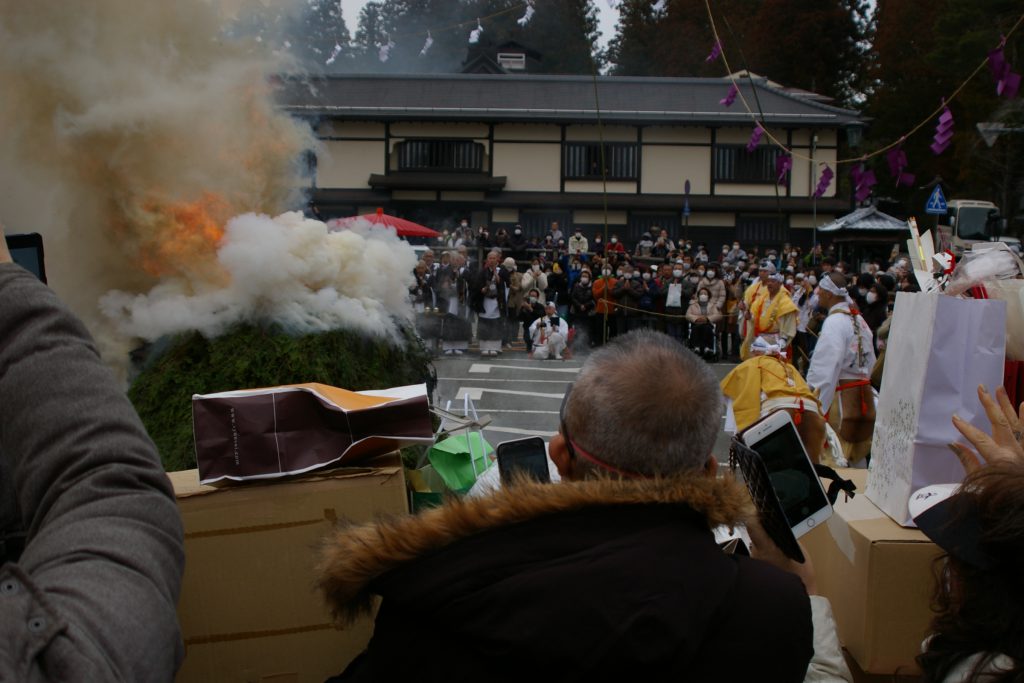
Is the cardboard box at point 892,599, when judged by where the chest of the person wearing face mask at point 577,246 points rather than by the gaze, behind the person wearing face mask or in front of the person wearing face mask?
in front

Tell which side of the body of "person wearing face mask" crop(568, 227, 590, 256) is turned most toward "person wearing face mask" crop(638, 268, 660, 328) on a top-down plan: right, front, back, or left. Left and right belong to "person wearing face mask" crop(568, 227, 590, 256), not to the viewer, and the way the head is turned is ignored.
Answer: front

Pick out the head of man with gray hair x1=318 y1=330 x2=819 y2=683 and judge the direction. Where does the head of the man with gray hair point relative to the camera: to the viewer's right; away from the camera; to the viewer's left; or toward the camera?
away from the camera

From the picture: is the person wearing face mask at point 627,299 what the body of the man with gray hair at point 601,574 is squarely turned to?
yes

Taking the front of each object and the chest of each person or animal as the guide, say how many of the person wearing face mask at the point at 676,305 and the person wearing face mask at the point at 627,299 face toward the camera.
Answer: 2

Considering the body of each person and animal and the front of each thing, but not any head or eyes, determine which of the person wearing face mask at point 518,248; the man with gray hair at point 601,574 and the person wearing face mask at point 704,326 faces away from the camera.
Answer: the man with gray hair

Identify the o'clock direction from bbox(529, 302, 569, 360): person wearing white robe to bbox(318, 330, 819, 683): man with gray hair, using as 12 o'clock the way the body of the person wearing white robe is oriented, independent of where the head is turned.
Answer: The man with gray hair is roughly at 12 o'clock from the person wearing white robe.

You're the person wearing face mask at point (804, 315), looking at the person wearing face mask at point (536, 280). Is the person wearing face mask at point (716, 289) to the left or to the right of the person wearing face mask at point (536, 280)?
right

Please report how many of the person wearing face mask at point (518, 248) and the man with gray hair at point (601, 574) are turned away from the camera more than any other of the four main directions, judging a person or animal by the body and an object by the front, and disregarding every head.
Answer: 1

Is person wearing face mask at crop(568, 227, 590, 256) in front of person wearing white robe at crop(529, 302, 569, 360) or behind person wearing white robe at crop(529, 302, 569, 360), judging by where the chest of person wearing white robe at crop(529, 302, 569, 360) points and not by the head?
behind

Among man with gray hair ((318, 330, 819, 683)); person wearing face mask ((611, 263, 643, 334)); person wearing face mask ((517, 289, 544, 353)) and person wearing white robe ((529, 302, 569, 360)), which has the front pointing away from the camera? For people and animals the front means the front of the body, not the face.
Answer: the man with gray hair

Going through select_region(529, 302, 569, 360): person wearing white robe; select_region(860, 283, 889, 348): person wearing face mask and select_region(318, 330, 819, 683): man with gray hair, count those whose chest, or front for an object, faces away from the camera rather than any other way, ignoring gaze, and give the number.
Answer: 1
